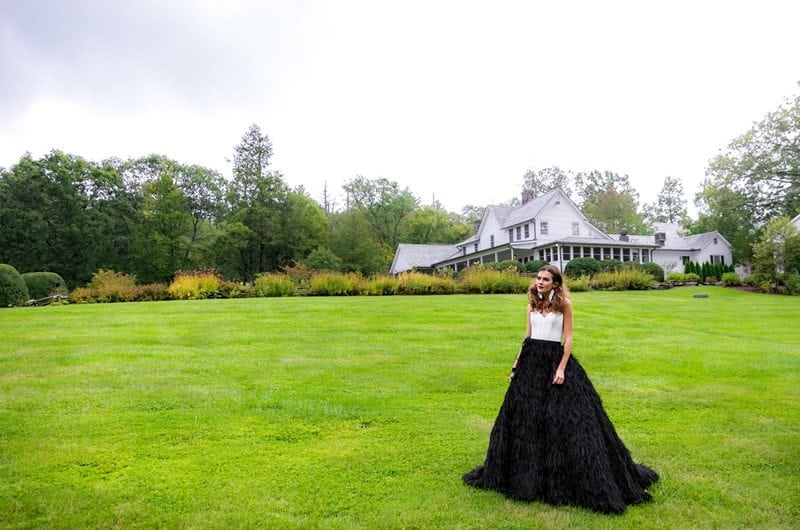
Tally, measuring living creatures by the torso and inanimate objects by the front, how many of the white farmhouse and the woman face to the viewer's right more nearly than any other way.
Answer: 0

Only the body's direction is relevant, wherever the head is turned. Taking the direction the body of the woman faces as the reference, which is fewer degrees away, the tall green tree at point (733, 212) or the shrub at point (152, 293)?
the shrub

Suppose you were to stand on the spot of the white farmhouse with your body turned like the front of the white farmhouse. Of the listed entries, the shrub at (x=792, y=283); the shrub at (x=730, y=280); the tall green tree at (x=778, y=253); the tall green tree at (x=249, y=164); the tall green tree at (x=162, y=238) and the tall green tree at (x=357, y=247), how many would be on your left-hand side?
3

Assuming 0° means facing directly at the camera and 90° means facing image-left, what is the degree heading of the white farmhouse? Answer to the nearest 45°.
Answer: approximately 45°

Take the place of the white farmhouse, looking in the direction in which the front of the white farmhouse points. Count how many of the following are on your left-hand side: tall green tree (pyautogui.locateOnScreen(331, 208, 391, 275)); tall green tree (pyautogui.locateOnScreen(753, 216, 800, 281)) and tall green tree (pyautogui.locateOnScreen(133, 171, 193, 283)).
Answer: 1

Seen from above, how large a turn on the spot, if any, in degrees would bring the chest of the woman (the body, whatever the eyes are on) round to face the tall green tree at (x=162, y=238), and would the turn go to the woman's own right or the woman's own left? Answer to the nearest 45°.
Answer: approximately 90° to the woman's own right

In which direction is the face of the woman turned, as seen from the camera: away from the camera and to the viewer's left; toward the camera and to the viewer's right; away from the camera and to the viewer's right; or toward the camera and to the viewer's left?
toward the camera and to the viewer's left

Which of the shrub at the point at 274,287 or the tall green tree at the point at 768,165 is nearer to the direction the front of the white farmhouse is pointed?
the shrub

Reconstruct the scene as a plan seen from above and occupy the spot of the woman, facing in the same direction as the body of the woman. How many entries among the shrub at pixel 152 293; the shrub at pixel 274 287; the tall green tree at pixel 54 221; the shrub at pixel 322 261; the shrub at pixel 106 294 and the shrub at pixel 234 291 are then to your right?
6

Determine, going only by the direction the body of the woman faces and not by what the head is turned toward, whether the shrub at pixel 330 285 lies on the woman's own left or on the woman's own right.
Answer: on the woman's own right

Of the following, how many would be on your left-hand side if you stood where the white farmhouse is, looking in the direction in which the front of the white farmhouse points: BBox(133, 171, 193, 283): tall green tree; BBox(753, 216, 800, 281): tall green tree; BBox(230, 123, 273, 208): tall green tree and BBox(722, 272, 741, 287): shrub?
2

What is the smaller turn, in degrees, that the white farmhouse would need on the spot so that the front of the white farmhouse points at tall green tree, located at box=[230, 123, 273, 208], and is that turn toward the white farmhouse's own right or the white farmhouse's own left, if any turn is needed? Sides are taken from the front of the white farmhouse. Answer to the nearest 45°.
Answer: approximately 45° to the white farmhouse's own right

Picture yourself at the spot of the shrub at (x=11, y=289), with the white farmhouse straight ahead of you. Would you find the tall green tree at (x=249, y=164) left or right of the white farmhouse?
left
